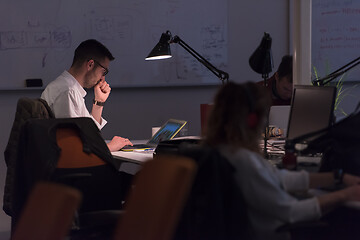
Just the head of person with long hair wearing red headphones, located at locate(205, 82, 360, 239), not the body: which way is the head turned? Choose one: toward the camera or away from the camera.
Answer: away from the camera

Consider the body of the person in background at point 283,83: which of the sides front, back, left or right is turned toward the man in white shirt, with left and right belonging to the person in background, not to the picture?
right

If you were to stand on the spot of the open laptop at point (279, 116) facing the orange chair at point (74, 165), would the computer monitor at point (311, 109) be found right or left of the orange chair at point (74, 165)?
left

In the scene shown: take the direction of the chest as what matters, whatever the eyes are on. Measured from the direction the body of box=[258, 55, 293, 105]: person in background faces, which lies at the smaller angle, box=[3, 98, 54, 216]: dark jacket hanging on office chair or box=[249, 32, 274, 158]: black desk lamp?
the black desk lamp

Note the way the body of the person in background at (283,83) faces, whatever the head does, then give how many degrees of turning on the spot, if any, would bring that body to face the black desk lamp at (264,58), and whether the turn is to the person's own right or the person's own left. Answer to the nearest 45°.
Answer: approximately 45° to the person's own right

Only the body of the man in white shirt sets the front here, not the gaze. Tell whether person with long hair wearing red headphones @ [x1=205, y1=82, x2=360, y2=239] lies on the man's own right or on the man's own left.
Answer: on the man's own right

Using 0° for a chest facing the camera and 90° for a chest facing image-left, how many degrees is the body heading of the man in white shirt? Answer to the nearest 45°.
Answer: approximately 270°

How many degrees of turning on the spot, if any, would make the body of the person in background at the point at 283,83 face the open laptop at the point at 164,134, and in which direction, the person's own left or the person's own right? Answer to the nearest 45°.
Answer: approximately 90° to the person's own right

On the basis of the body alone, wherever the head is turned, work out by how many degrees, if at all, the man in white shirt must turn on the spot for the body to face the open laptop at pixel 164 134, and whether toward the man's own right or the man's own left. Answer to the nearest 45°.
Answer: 0° — they already face it

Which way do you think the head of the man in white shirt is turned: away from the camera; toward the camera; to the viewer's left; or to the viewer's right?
to the viewer's right
